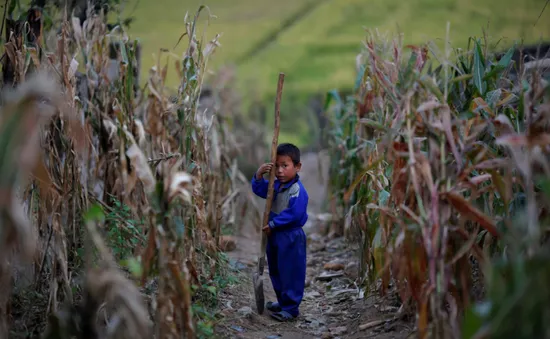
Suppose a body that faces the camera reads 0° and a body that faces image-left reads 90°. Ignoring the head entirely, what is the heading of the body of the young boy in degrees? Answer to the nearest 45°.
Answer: approximately 45°
